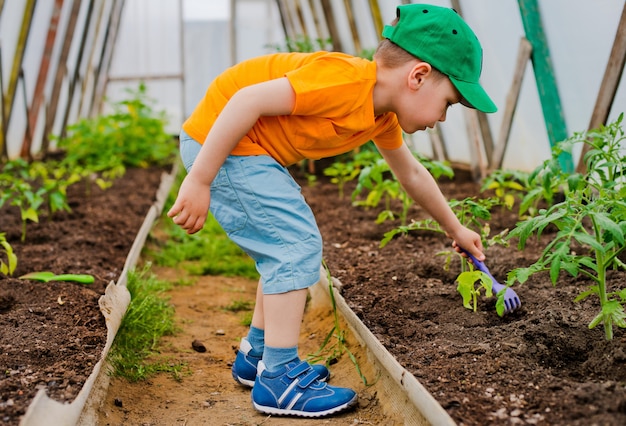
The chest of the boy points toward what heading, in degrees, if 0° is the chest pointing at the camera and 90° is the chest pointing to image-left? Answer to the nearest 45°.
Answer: approximately 270°

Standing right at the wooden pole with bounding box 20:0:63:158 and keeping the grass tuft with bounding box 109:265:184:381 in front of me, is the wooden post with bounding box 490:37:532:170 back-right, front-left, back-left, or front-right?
front-left

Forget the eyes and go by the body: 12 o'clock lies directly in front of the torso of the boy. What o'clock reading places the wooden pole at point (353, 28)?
The wooden pole is roughly at 9 o'clock from the boy.

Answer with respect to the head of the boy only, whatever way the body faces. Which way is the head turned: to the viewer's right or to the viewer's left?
to the viewer's right

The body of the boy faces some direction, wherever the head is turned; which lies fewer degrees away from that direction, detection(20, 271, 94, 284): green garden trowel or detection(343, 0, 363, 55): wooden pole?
the wooden pole

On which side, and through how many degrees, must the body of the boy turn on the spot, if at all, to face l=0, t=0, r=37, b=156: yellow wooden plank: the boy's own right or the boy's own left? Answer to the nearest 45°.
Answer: approximately 135° to the boy's own left
